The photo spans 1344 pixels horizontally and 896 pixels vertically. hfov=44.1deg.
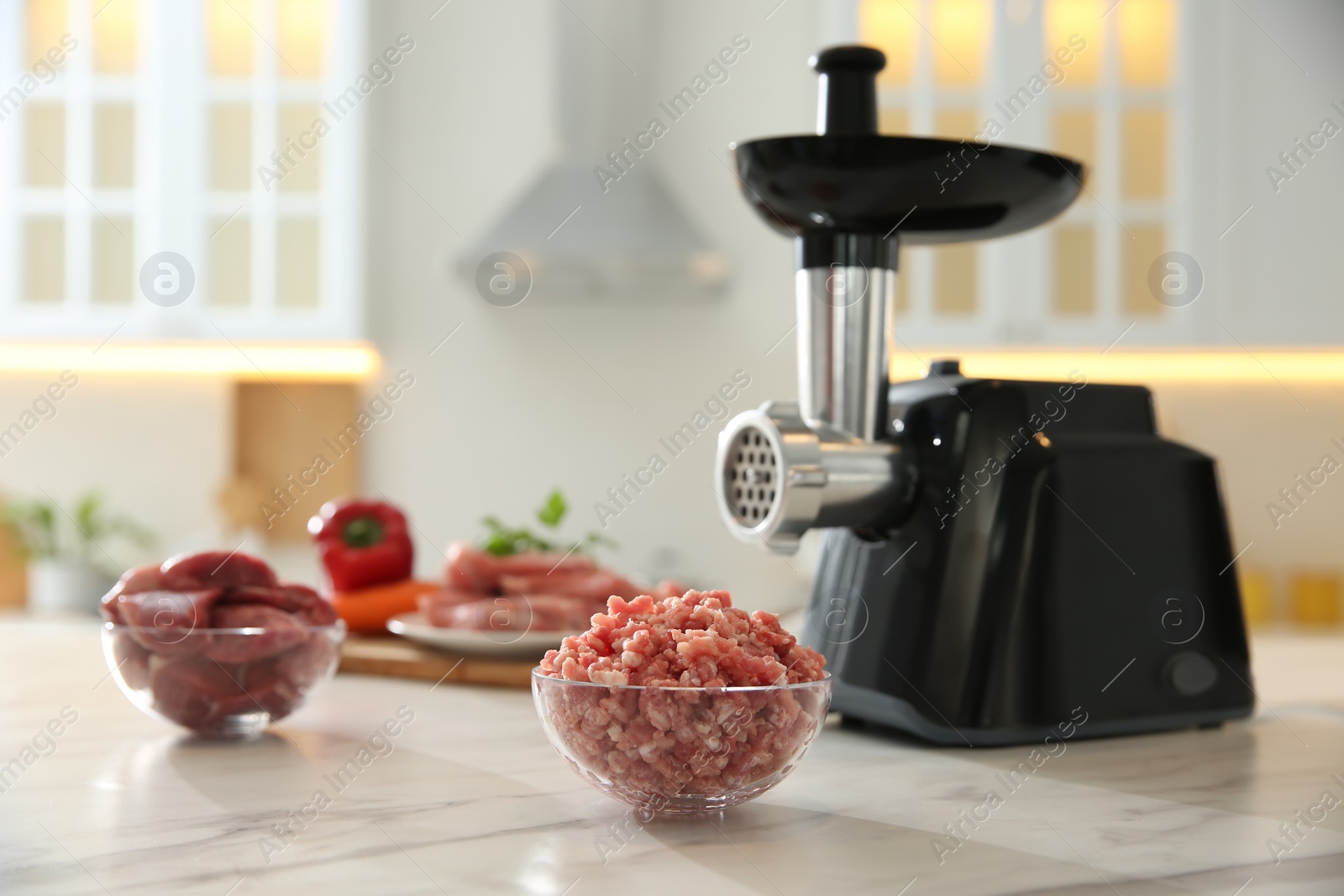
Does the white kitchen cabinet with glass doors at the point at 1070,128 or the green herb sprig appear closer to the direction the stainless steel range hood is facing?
the green herb sprig

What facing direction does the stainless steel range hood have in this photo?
toward the camera

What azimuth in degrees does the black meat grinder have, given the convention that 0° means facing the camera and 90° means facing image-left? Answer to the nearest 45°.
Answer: approximately 45°

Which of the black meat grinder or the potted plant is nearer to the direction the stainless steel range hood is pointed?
the black meat grinder

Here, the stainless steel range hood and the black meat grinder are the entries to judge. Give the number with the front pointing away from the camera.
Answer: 0

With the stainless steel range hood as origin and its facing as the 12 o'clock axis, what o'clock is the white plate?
The white plate is roughly at 12 o'clock from the stainless steel range hood.

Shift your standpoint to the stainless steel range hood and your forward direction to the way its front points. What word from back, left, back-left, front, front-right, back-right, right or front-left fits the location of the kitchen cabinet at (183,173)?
right

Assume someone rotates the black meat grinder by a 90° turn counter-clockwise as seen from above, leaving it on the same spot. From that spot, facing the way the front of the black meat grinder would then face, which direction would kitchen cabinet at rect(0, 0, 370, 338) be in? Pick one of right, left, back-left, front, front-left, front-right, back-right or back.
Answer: back

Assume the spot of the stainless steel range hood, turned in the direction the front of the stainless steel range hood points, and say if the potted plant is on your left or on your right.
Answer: on your right

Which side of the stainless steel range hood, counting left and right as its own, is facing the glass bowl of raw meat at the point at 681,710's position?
front

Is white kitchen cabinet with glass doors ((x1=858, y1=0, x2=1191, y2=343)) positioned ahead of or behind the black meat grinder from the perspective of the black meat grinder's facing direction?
behind

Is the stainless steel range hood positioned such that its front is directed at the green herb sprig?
yes

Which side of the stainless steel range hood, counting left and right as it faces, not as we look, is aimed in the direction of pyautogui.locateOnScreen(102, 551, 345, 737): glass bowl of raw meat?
front

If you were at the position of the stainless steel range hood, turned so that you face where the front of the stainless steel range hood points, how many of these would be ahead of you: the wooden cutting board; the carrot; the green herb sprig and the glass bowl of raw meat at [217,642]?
4
